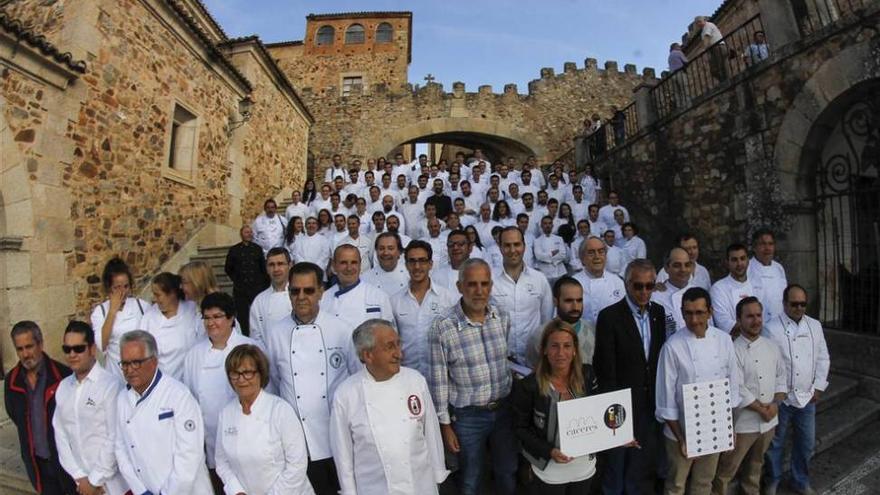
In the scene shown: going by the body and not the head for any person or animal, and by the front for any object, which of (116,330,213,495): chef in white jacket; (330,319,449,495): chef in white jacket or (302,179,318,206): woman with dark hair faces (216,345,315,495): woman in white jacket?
the woman with dark hair

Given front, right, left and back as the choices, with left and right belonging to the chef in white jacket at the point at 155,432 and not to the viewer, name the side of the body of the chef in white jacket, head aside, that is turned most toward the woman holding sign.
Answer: left

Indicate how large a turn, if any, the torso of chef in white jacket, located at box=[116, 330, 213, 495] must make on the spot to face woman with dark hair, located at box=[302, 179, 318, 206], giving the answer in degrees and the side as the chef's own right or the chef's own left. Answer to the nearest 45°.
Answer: approximately 180°

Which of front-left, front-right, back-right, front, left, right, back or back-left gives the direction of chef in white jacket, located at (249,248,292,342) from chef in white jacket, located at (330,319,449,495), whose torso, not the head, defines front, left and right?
back-right

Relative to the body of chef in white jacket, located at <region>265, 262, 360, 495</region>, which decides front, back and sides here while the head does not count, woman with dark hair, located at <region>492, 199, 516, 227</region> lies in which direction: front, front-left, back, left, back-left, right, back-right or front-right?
back-left

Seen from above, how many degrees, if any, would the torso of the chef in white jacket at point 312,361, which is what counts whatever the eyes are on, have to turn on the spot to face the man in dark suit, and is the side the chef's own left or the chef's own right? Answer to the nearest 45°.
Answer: approximately 90° to the chef's own left

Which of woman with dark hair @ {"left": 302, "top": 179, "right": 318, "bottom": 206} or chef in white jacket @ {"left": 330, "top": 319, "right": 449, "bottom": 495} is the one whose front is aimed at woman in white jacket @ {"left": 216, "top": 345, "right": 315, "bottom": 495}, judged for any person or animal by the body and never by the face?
the woman with dark hair

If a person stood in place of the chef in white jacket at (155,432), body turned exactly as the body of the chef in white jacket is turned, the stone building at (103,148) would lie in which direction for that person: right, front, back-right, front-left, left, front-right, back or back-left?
back-right

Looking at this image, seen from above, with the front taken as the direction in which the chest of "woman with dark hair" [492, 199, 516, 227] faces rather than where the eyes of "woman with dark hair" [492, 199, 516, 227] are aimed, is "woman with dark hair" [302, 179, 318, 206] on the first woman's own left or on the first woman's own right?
on the first woman's own right
